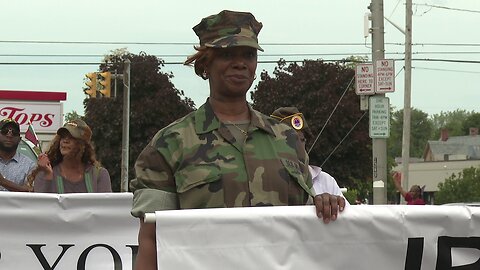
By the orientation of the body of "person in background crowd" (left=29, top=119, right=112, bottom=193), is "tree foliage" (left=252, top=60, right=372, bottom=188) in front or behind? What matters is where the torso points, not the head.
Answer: behind

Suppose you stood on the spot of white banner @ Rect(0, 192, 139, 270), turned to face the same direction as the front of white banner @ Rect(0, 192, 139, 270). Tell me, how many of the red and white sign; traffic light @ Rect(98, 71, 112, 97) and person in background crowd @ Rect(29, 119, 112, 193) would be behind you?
3

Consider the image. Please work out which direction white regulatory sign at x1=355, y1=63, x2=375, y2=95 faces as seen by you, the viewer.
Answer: facing the viewer

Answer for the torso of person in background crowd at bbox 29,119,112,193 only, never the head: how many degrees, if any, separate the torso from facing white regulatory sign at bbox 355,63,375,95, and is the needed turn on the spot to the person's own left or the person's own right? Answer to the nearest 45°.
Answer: approximately 135° to the person's own left

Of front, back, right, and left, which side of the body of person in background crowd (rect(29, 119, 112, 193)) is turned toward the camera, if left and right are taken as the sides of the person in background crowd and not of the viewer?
front

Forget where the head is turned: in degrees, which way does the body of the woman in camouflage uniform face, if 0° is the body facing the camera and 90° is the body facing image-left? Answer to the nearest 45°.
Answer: approximately 315°

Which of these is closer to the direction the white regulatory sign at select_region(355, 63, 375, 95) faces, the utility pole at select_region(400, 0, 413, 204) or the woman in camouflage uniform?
the woman in camouflage uniform

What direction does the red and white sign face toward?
toward the camera

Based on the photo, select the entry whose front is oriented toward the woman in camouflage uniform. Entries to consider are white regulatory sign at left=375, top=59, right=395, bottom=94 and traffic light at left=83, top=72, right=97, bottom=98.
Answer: the white regulatory sign

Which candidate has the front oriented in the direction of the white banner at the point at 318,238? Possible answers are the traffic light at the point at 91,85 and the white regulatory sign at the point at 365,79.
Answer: the white regulatory sign

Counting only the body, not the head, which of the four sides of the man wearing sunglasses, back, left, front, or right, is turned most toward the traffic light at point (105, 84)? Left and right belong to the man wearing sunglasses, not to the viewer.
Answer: back
